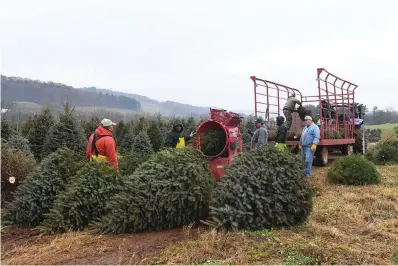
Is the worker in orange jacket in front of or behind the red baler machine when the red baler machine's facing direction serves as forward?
in front

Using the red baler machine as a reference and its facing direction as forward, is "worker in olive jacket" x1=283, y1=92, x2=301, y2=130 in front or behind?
behind

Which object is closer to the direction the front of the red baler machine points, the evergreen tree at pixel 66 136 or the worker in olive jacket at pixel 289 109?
the evergreen tree

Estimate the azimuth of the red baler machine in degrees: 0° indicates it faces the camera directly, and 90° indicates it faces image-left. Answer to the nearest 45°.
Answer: approximately 45°

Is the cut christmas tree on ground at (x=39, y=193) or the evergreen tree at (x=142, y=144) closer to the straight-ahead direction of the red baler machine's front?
the cut christmas tree on ground

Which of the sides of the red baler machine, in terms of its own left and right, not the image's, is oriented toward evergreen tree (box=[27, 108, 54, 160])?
right

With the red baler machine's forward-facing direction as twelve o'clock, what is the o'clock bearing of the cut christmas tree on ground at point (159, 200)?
The cut christmas tree on ground is roughly at 11 o'clock from the red baler machine.

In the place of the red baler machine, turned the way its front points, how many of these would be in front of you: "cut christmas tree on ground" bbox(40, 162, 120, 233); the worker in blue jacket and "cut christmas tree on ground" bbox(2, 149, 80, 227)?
2

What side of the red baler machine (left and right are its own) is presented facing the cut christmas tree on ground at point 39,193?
front

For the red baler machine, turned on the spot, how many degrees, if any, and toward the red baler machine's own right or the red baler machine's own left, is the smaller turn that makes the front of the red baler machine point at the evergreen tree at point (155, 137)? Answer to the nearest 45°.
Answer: approximately 135° to the red baler machine's own right

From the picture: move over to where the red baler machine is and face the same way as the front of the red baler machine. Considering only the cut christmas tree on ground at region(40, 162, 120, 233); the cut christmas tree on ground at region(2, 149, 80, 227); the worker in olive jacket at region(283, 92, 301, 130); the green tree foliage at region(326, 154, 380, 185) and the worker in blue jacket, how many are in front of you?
2

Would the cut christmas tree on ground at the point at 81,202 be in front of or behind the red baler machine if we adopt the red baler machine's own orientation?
in front

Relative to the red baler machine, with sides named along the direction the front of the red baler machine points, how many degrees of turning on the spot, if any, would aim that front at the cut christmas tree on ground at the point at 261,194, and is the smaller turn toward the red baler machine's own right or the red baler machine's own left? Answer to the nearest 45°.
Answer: approximately 45° to the red baler machine's own left

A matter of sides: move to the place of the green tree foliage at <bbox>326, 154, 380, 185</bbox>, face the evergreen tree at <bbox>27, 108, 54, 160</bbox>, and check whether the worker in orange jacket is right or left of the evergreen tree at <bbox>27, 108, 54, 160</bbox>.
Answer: left

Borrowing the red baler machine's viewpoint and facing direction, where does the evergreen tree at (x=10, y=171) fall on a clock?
The evergreen tree is roughly at 1 o'clock from the red baler machine.
